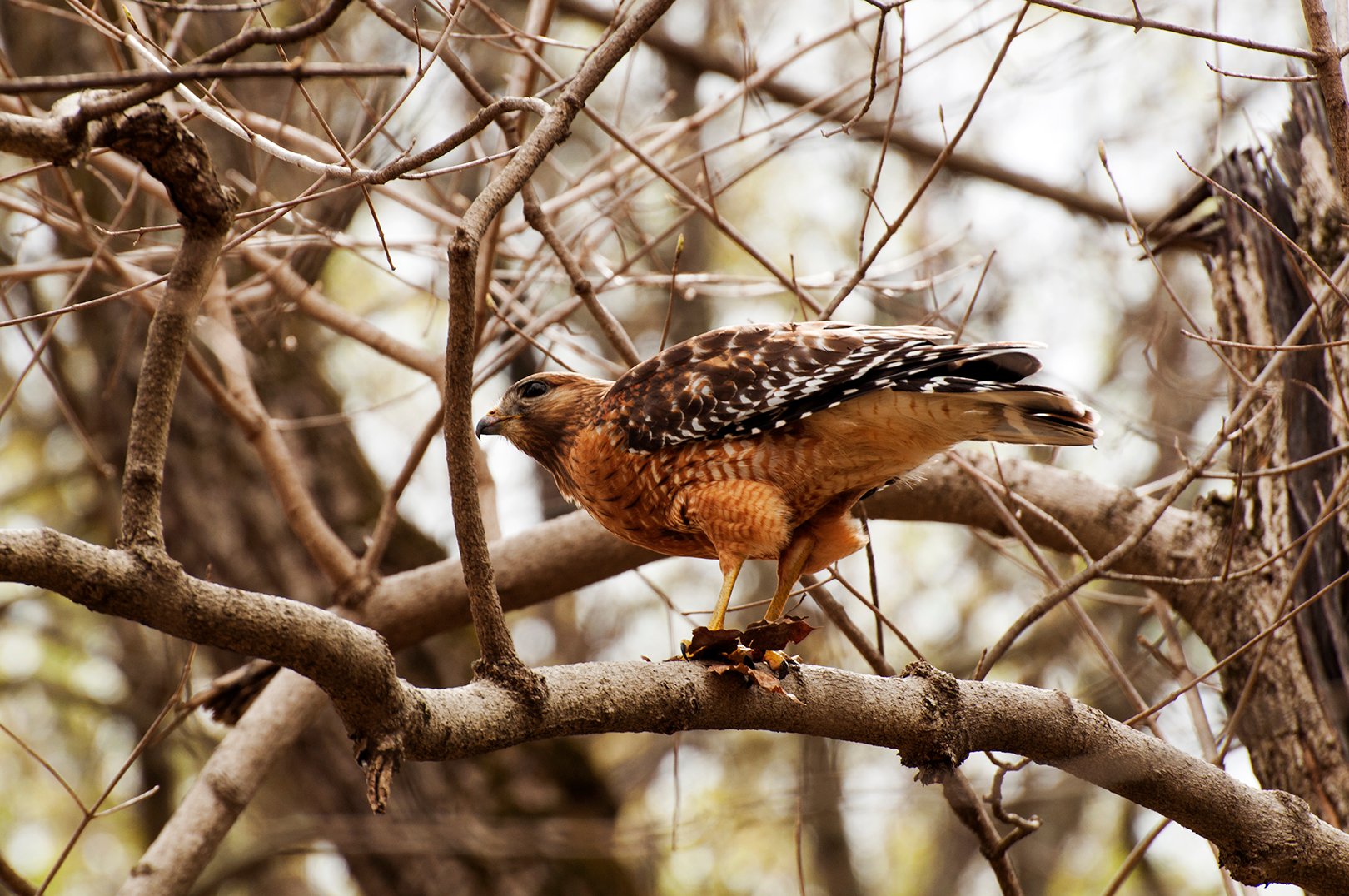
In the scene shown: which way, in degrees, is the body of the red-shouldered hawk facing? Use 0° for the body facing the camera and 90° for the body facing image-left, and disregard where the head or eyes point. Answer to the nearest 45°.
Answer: approximately 90°

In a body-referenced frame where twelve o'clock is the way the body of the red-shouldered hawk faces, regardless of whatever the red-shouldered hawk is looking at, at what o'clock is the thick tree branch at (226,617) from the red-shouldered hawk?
The thick tree branch is roughly at 12 o'clock from the red-shouldered hawk.
